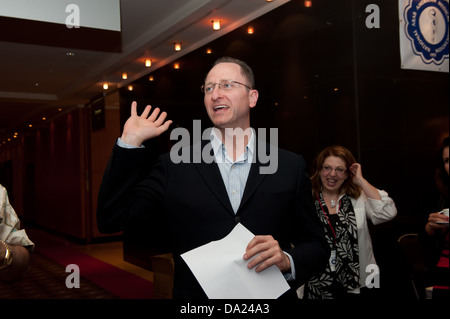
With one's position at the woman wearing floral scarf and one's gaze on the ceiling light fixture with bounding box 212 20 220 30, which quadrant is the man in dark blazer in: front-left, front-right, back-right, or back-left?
back-left

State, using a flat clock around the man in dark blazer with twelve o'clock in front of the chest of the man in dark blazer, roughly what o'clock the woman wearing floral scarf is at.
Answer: The woman wearing floral scarf is roughly at 7 o'clock from the man in dark blazer.

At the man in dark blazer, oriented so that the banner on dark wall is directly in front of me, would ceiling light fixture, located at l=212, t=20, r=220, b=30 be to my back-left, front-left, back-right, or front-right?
front-left

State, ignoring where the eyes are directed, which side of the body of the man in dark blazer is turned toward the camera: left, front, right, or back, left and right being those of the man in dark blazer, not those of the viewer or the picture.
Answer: front

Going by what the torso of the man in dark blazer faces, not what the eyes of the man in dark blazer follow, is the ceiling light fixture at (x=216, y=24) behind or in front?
behind

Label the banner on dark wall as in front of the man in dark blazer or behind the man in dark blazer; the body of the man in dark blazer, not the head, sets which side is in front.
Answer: behind
